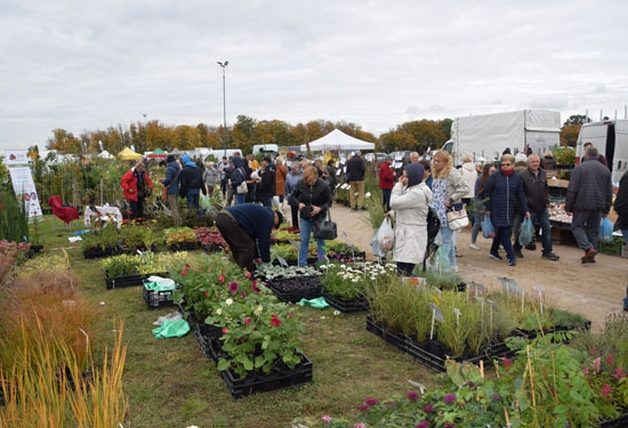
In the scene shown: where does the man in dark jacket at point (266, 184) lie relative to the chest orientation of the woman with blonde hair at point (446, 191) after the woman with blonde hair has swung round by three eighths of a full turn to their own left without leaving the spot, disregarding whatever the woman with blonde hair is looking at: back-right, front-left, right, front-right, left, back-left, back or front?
back-left

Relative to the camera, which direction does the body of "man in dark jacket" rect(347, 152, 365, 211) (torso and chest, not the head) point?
away from the camera

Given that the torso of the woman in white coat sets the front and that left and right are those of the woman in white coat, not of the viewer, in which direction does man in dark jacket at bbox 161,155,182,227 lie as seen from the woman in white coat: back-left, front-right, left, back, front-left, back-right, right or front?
front-right

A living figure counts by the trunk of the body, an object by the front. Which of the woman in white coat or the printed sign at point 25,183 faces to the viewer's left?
the woman in white coat

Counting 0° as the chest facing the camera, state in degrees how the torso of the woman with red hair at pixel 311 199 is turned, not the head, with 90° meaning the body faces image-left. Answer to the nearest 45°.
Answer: approximately 0°

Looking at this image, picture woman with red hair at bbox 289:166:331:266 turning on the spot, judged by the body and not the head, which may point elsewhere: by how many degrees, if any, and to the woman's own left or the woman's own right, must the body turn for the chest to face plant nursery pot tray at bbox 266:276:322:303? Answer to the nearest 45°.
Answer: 0° — they already face it

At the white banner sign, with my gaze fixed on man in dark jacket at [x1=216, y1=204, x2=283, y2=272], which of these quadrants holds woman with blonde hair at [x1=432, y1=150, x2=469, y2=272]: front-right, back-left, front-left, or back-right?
front-left

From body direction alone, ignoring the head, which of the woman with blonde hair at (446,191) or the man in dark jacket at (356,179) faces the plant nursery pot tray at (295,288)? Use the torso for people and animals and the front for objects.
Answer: the woman with blonde hair

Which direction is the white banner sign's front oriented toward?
toward the camera

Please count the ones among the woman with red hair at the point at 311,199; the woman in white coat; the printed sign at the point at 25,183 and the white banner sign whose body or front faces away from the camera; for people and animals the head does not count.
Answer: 0

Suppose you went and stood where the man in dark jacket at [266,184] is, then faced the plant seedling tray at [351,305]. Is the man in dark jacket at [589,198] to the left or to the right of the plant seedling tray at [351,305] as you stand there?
left

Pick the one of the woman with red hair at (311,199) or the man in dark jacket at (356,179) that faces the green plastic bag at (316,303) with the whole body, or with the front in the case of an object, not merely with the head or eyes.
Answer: the woman with red hair

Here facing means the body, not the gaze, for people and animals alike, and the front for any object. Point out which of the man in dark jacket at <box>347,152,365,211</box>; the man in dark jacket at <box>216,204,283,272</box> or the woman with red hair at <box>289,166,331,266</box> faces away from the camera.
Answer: the man in dark jacket at <box>347,152,365,211</box>

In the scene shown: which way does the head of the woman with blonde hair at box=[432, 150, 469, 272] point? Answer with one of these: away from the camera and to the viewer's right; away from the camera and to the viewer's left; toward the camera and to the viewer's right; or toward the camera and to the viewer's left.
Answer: toward the camera and to the viewer's left

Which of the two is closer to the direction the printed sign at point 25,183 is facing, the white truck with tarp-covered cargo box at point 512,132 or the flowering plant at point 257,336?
the flowering plant

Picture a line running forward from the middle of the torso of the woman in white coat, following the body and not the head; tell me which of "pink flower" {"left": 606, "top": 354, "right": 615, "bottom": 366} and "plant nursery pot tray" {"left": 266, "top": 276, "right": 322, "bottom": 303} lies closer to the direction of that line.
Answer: the plant nursery pot tray

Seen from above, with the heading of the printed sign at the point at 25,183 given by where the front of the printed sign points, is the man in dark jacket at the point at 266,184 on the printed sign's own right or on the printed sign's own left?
on the printed sign's own left
